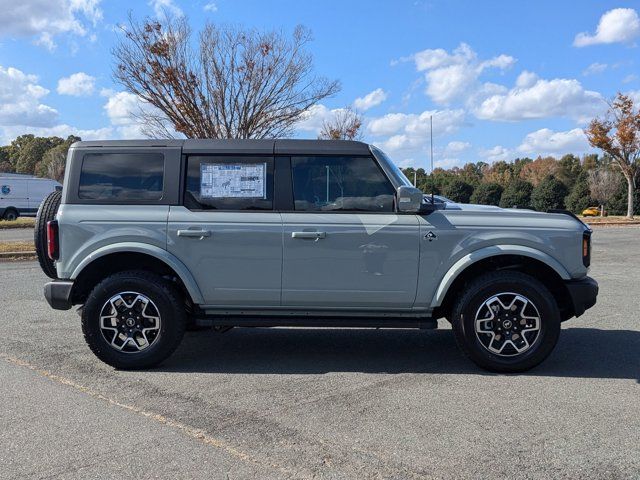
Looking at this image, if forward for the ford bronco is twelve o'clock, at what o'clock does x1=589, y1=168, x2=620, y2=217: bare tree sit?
The bare tree is roughly at 10 o'clock from the ford bronco.

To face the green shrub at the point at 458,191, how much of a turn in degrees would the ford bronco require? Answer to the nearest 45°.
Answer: approximately 90° to its left

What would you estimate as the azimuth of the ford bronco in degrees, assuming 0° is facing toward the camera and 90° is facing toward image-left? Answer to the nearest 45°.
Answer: approximately 270°

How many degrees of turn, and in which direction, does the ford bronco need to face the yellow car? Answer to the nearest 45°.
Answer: approximately 45° to its left

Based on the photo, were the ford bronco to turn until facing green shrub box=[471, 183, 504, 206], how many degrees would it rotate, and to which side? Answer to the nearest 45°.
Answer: approximately 90° to its left

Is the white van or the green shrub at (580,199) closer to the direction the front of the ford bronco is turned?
the green shrub

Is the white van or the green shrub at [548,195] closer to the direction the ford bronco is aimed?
the green shrub

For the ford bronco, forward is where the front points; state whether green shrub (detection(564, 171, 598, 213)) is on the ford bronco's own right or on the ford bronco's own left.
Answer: on the ford bronco's own left
